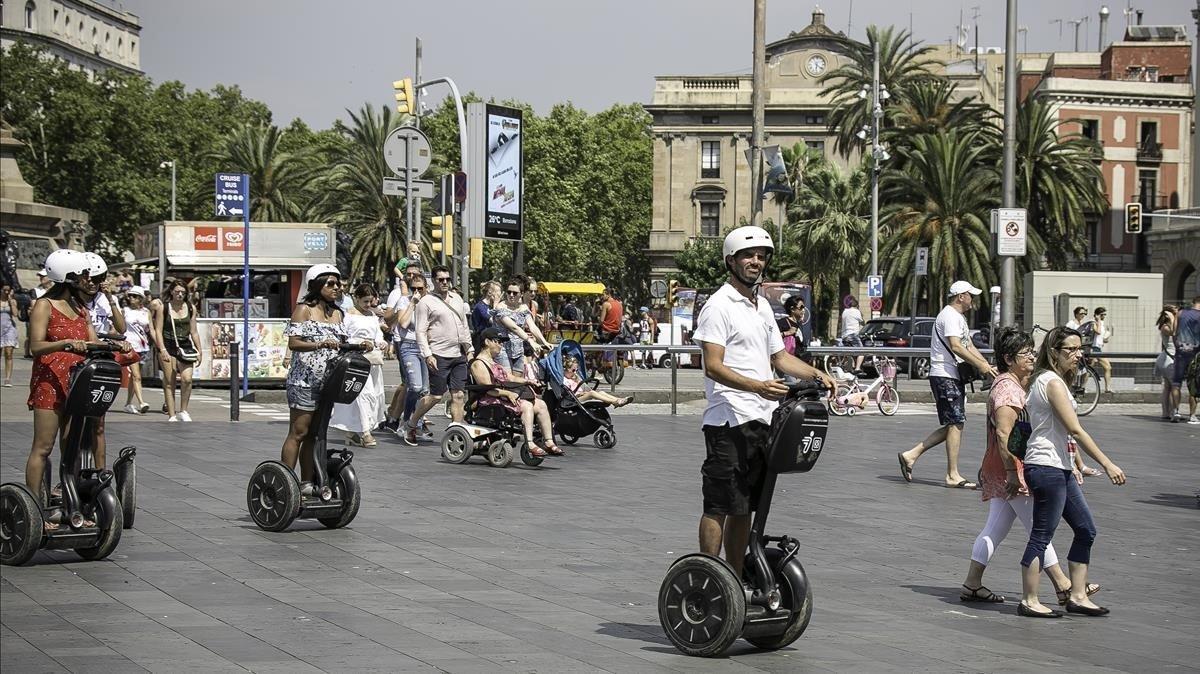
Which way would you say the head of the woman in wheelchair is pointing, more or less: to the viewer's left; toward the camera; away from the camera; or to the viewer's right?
to the viewer's right

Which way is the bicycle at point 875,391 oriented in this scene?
to the viewer's right

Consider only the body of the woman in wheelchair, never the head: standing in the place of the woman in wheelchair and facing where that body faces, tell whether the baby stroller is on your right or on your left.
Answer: on your left

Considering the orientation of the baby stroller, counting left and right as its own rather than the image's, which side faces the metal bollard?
back

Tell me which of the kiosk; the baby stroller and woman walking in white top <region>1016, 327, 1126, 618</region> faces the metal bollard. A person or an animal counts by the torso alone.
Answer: the kiosk

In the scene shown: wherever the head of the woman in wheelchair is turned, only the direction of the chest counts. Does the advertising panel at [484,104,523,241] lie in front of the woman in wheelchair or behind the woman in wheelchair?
behind
